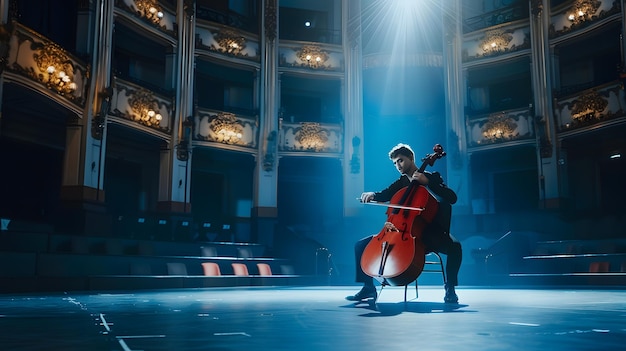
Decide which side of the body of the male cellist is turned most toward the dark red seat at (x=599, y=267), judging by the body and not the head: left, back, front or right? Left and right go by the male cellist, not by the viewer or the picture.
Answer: back

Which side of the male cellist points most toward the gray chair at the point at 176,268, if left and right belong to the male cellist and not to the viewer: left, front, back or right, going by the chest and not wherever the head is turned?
right

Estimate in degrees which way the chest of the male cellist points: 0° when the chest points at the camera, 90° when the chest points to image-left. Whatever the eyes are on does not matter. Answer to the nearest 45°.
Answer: approximately 45°

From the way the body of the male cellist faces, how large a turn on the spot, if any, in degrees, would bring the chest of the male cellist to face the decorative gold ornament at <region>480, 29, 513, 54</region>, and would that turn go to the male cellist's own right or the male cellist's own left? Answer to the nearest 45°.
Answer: approximately 135° to the male cellist's own right

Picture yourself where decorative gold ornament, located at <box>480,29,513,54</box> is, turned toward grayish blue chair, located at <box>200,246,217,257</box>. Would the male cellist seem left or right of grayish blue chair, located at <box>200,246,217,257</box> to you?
left

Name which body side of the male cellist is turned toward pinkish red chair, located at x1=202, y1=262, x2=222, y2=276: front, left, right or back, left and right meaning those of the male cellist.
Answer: right
